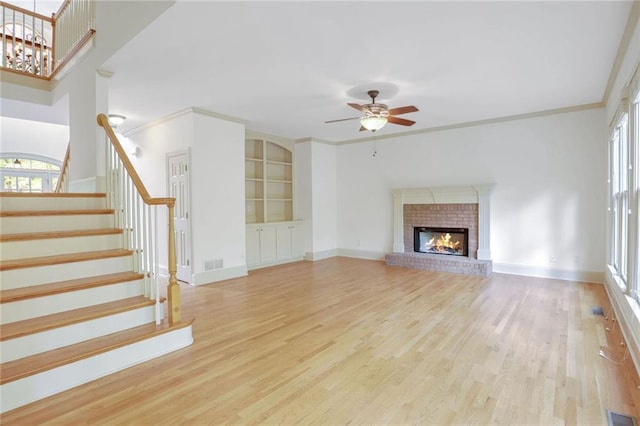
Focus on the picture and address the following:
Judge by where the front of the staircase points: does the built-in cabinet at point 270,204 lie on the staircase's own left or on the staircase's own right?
on the staircase's own left

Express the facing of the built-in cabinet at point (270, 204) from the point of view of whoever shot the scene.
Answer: facing the viewer and to the right of the viewer

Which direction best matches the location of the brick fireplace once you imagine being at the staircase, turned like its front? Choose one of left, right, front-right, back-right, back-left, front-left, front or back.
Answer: front-left

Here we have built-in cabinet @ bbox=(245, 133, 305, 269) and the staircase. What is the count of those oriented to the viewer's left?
0

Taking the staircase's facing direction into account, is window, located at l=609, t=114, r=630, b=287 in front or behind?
in front

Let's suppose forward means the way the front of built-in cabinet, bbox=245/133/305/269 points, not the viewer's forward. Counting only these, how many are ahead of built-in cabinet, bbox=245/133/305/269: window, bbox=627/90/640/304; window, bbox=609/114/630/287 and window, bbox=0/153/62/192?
2

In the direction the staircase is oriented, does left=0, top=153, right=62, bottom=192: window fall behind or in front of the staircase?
behind

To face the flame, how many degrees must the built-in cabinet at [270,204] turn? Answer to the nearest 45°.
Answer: approximately 45° to its left

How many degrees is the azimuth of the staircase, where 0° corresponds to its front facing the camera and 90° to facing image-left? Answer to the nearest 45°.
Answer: approximately 315°

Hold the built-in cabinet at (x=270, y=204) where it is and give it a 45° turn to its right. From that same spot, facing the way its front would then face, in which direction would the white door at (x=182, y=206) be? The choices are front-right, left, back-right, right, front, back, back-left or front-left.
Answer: front-right
